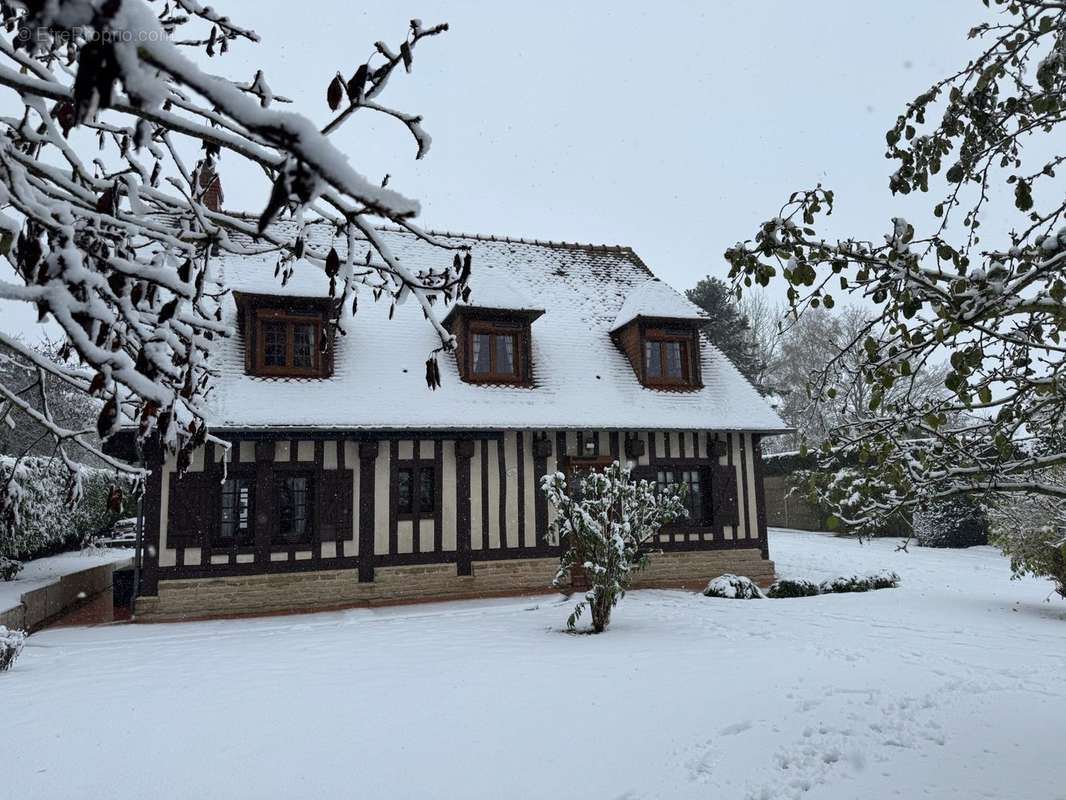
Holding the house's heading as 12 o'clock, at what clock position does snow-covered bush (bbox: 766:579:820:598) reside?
The snow-covered bush is roughly at 9 o'clock from the house.

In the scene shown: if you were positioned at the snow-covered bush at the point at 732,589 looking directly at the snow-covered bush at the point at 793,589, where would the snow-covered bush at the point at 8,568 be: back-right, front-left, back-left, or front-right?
back-left

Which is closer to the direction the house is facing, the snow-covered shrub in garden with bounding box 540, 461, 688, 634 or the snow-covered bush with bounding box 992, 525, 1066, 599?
the snow-covered shrub in garden

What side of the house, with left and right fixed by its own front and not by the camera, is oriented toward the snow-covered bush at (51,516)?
right

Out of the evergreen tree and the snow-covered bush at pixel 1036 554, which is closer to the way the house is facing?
the snow-covered bush

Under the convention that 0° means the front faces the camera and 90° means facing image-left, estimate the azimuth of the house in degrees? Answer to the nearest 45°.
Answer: approximately 0°

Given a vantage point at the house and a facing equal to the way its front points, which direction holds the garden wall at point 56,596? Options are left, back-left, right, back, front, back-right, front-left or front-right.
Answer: right

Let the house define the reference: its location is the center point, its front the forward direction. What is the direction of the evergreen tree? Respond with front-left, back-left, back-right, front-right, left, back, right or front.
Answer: back-left

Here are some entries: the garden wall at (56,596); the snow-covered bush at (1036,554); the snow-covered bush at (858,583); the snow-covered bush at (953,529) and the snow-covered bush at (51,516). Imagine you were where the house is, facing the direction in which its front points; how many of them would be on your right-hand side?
2

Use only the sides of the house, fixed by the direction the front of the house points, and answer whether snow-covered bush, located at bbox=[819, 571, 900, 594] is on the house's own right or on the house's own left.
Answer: on the house's own left

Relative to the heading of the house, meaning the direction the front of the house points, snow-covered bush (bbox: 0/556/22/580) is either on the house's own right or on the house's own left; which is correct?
on the house's own right

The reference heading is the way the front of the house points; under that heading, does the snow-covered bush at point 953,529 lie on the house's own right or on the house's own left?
on the house's own left

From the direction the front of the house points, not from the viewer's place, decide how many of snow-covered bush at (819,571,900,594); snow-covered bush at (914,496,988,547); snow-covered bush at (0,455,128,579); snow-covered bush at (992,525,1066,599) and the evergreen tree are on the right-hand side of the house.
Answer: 1

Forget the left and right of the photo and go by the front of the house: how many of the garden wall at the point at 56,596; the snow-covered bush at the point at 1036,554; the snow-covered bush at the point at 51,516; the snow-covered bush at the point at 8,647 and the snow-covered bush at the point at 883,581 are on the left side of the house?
2
